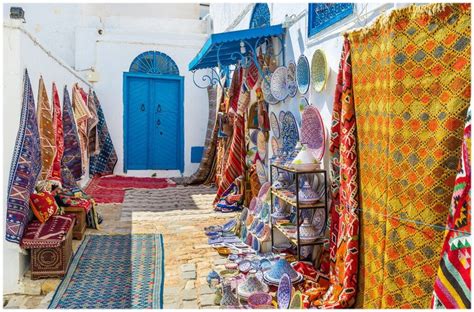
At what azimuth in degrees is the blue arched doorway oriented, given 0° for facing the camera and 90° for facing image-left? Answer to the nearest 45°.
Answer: approximately 0°

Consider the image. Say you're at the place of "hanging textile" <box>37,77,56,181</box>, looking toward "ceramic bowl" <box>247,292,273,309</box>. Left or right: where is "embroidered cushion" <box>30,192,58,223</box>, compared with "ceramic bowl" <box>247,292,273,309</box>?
right

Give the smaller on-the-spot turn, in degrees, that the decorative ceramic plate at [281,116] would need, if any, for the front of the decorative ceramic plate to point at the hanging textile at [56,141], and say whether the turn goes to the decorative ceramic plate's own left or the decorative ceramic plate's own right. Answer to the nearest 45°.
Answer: approximately 45° to the decorative ceramic plate's own right

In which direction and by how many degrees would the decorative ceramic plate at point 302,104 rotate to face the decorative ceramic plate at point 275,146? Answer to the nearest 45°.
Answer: approximately 135° to its right

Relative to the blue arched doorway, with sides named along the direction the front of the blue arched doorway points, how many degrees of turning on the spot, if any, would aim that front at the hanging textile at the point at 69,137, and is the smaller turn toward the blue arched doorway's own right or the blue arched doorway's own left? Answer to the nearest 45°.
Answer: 0° — it already faces it

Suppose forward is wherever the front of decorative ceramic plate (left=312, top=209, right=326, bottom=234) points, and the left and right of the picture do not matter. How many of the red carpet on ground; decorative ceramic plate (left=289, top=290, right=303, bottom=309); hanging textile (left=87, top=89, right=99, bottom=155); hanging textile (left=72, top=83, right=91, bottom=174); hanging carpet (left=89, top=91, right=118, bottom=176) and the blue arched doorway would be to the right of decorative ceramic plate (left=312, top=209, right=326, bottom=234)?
5

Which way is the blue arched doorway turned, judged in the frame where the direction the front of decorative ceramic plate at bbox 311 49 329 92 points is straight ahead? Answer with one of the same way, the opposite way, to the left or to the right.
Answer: to the left
